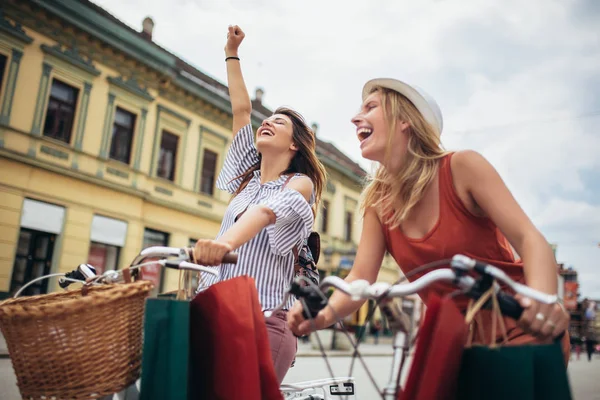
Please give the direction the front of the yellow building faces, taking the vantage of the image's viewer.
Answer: facing the viewer and to the right of the viewer

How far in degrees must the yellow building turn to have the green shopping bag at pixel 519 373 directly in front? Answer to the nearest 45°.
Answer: approximately 45° to its right

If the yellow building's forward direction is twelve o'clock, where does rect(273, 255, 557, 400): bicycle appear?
The bicycle is roughly at 1 o'clock from the yellow building.

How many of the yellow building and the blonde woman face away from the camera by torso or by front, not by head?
0

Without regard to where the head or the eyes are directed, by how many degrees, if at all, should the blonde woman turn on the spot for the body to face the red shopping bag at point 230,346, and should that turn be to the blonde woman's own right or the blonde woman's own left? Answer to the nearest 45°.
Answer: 0° — they already face it

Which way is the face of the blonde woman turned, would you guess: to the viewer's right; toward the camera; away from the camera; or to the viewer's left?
to the viewer's left

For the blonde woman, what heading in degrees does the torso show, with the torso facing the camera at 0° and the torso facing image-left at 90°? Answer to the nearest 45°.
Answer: approximately 45°

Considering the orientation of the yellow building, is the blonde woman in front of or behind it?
in front

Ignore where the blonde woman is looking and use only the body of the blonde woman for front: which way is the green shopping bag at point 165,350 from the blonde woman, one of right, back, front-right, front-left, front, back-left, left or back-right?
front

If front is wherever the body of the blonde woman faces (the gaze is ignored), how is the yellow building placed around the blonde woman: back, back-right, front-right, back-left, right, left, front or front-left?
right
